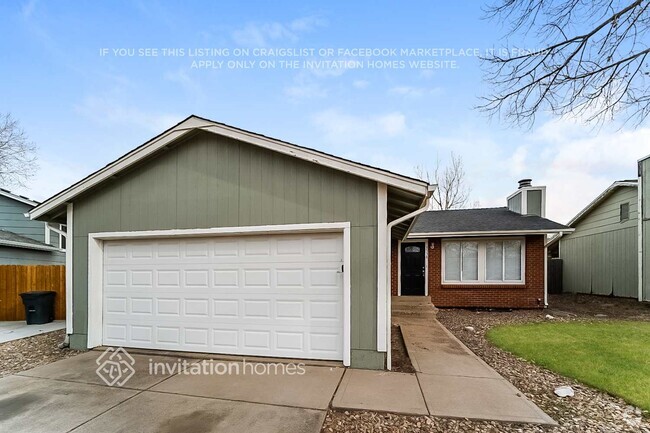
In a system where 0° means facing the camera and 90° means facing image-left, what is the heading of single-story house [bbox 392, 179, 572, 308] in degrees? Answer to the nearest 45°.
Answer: approximately 0°

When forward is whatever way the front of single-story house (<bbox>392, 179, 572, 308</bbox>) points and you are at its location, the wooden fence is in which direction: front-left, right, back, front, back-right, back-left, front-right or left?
front-right

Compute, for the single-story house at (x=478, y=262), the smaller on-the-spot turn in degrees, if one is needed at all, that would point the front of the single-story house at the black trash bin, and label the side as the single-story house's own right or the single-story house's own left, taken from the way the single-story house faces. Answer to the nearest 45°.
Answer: approximately 45° to the single-story house's own right

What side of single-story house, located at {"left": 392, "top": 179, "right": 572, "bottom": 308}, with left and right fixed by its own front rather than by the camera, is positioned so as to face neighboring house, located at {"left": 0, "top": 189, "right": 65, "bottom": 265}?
right
